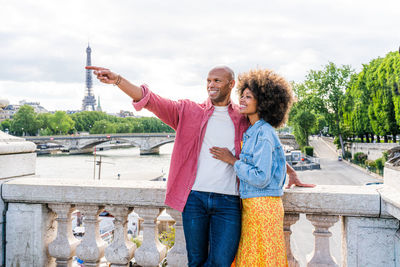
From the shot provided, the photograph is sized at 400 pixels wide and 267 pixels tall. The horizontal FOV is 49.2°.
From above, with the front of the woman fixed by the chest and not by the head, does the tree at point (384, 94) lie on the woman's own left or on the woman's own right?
on the woman's own right

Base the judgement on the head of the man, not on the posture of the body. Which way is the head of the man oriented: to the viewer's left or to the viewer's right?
to the viewer's left

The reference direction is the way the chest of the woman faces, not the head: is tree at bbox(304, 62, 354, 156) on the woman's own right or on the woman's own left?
on the woman's own right

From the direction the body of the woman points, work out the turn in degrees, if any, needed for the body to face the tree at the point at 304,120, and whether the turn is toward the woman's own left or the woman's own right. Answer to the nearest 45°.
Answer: approximately 90° to the woman's own right

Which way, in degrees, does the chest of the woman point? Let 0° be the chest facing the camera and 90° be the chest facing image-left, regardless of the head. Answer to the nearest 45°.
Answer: approximately 90°
